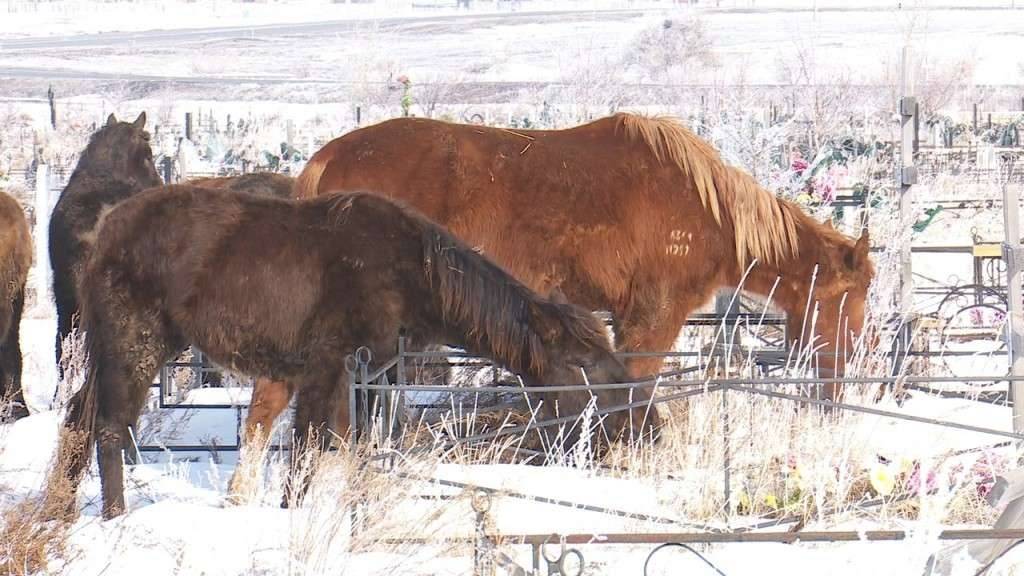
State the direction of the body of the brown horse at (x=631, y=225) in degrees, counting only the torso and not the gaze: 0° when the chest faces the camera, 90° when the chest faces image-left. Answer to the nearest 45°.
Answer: approximately 270°

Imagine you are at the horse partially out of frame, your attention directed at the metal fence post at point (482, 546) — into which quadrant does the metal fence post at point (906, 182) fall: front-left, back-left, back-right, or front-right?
front-left

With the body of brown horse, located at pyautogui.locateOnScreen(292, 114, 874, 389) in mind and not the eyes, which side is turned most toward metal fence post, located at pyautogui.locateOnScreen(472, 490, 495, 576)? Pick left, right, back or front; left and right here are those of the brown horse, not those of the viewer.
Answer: right

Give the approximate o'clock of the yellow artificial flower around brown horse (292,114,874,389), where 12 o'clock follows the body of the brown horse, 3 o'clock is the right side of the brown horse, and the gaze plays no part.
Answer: The yellow artificial flower is roughly at 2 o'clock from the brown horse.

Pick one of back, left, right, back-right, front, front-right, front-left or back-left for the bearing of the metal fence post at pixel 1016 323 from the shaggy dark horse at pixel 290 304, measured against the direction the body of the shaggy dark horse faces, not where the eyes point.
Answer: front

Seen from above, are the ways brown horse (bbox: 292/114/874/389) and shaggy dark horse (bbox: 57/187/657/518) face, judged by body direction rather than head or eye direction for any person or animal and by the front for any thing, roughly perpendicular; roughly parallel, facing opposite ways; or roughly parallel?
roughly parallel

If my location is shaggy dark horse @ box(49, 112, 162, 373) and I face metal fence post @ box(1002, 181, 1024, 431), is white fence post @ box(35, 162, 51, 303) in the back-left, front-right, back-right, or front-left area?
back-left

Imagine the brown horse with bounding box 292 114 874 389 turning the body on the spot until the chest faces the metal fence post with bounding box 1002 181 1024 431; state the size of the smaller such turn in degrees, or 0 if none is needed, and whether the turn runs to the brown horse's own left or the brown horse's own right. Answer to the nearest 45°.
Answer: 0° — it already faces it

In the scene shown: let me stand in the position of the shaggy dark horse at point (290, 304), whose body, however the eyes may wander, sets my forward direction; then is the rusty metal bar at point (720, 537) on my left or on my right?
on my right

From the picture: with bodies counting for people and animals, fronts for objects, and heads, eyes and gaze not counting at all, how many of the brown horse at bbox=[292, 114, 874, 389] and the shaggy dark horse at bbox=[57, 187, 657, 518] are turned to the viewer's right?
2

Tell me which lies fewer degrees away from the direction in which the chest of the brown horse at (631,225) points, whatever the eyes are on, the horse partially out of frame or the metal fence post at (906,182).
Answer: the metal fence post

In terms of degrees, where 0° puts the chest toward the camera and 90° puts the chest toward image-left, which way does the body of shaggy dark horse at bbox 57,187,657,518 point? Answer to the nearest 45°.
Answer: approximately 270°

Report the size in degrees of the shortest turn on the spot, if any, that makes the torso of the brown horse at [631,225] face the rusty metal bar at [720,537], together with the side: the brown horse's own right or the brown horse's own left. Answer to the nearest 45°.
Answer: approximately 90° to the brown horse's own right
